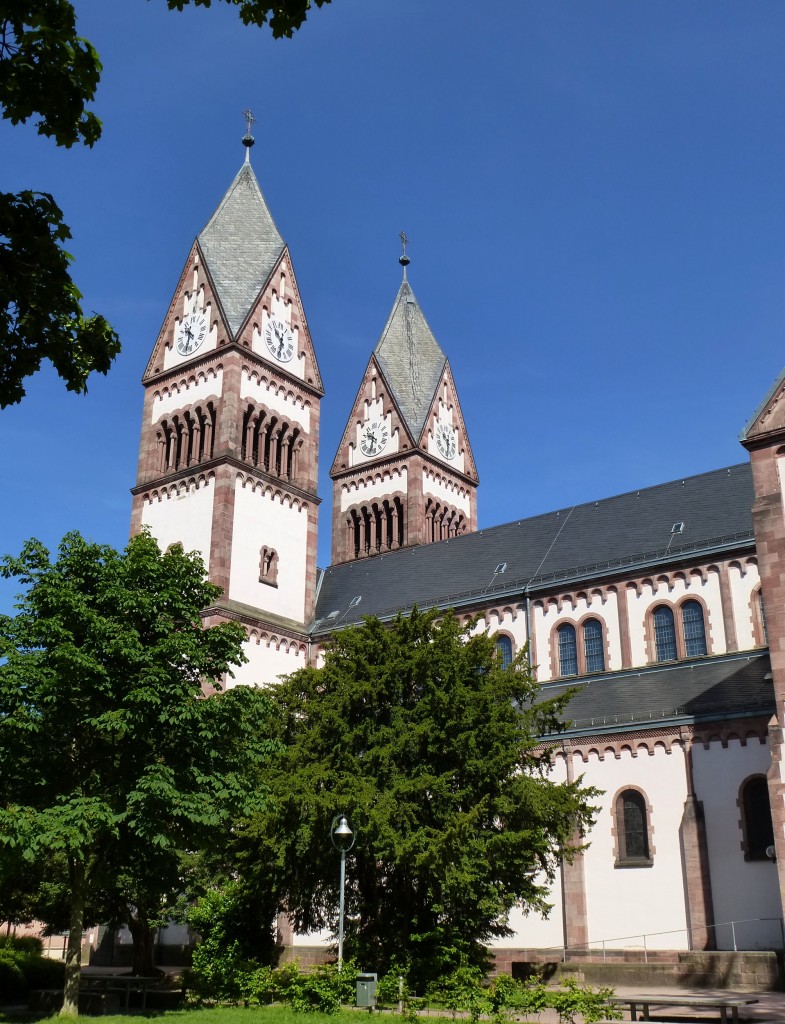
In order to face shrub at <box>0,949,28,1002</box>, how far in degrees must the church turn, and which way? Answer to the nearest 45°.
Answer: approximately 90° to its left

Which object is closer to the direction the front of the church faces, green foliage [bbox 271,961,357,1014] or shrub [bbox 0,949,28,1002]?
the shrub

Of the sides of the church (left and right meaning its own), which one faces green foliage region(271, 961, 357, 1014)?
left

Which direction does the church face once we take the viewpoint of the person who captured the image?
facing away from the viewer and to the left of the viewer

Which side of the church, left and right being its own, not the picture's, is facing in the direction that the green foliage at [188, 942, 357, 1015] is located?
left

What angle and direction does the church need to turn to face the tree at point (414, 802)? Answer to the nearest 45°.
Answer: approximately 90° to its left

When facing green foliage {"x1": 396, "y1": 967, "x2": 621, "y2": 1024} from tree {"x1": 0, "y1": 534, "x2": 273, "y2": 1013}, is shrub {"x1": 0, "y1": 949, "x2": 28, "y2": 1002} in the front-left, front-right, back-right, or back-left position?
back-left

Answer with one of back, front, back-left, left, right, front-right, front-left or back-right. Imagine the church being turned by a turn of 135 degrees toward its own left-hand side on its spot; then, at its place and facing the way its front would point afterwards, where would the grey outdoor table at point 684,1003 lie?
front

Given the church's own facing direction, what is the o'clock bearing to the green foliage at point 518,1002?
The green foliage is roughly at 8 o'clock from the church.

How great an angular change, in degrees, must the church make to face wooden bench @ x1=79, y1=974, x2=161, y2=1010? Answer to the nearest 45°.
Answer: approximately 90° to its left

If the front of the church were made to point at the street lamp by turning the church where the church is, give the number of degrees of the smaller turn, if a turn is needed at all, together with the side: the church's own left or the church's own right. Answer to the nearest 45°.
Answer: approximately 90° to the church's own left

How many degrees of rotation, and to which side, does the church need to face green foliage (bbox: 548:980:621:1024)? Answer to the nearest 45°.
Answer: approximately 135° to its left
